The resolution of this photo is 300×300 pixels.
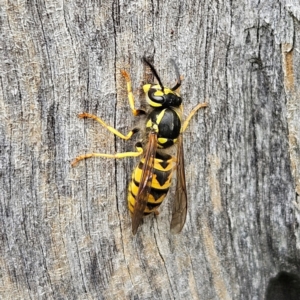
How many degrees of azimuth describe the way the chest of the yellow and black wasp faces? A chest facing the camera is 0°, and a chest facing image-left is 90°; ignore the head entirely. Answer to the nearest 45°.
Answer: approximately 180°
